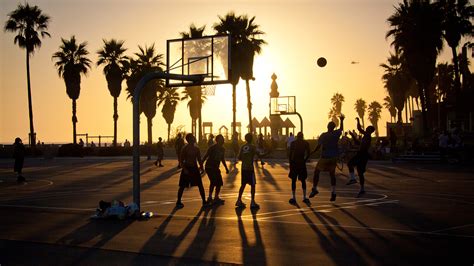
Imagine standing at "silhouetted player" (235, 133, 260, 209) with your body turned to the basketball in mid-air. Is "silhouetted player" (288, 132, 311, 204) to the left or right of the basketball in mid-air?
right

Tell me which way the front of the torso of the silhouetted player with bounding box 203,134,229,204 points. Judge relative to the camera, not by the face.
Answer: to the viewer's right

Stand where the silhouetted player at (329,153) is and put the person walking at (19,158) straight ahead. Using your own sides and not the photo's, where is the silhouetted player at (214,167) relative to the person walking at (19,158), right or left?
left

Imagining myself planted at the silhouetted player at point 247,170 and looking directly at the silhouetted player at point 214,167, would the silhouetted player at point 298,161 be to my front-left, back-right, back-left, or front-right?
back-right

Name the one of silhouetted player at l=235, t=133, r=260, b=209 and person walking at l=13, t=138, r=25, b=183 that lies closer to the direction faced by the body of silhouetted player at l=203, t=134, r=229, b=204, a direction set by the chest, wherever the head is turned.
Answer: the silhouetted player
